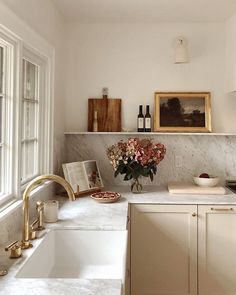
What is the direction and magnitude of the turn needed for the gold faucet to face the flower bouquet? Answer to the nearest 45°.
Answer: approximately 45° to its left

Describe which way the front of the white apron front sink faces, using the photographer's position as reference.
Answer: facing to the right of the viewer

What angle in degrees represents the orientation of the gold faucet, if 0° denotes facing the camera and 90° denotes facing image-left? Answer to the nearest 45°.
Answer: approximately 270°

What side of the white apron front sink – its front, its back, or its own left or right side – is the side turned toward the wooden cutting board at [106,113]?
left

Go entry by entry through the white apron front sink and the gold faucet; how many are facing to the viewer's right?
2

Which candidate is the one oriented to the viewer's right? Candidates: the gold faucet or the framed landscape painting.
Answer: the gold faucet

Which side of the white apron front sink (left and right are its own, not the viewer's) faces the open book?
left

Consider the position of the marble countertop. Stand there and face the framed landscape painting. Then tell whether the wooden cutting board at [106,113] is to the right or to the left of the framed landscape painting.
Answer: left

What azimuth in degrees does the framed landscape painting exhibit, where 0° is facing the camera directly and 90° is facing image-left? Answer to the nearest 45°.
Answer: approximately 0°

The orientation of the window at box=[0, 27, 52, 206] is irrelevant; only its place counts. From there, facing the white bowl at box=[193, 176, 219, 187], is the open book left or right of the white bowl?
left

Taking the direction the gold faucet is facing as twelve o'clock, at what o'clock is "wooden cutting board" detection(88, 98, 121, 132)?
The wooden cutting board is roughly at 10 o'clock from the gold faucet.
